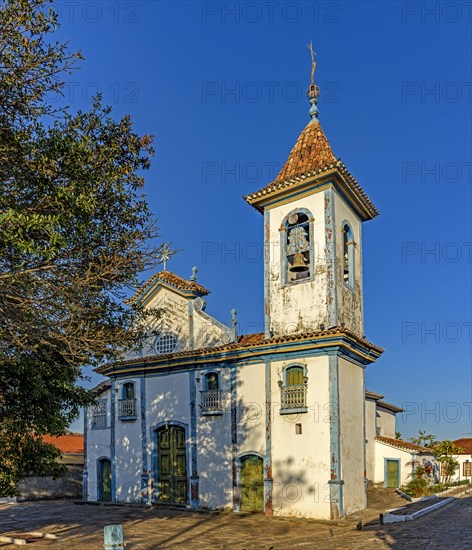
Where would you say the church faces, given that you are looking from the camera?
facing the viewer and to the left of the viewer

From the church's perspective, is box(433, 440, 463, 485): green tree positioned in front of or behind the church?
behind
